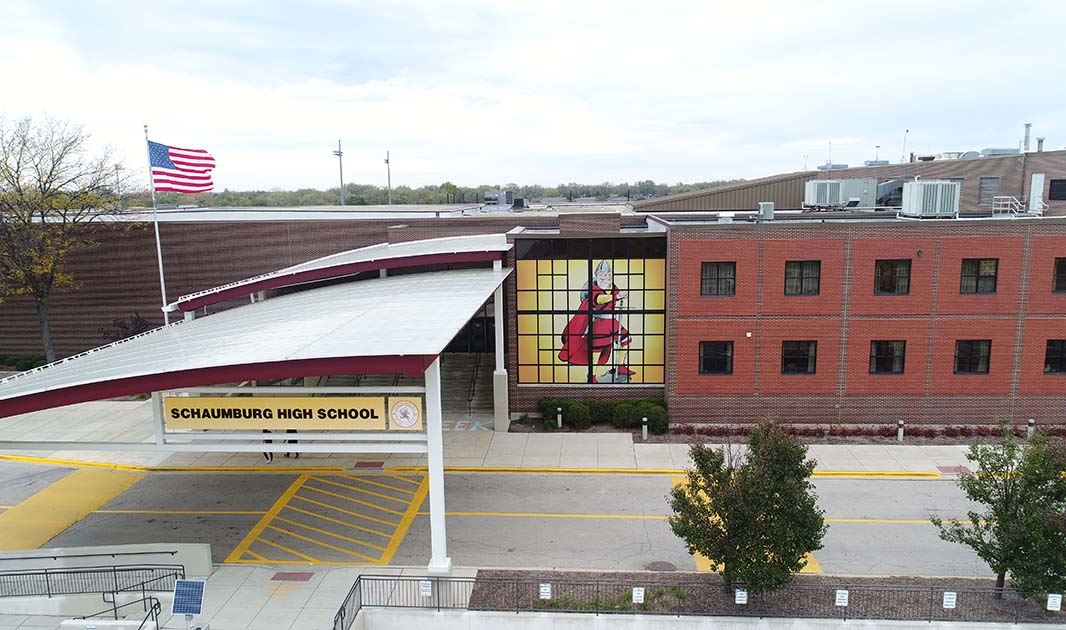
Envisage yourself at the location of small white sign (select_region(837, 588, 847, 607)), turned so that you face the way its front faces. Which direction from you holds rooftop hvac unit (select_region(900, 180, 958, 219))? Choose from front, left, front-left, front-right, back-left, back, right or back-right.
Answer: back

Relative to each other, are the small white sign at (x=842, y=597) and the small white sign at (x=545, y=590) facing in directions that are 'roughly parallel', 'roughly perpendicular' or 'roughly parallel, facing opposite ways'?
roughly parallel

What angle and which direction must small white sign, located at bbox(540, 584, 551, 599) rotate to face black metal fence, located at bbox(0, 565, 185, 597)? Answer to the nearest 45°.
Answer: approximately 90° to its right

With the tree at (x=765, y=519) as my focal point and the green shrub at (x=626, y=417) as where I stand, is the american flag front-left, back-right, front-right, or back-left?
back-right

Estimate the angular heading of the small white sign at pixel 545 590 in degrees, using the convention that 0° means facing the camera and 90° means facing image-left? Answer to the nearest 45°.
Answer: approximately 0°

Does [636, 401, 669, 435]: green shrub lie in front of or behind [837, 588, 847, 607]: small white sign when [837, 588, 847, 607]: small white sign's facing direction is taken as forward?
behind

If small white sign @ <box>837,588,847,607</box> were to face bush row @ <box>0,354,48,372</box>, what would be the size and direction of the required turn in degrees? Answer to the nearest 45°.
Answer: approximately 90° to its right

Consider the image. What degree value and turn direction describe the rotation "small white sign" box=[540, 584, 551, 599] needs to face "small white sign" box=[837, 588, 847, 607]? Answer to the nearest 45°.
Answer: approximately 90° to its left

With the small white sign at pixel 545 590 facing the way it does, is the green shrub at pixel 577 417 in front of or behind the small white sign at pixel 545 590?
behind

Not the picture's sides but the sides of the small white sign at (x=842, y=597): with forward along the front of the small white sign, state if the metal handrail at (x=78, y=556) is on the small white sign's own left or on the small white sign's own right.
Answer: on the small white sign's own right

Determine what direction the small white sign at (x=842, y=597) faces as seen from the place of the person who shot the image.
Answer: facing the viewer

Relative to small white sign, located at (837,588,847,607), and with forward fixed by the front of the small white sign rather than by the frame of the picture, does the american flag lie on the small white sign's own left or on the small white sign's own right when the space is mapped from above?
on the small white sign's own right

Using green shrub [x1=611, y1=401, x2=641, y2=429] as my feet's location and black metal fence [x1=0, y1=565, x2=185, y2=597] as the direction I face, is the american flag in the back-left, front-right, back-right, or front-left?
front-right

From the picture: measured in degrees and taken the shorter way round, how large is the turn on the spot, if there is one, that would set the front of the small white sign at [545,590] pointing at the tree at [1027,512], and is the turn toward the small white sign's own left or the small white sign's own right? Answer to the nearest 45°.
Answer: approximately 90° to the small white sign's own left

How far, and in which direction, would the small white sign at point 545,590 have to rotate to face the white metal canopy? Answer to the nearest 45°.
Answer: approximately 135° to its right

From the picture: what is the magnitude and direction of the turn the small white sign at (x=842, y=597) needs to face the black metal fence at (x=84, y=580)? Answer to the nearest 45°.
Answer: approximately 90° to its right

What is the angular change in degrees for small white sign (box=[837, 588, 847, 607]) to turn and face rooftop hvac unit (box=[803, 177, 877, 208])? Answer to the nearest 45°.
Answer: approximately 180°
